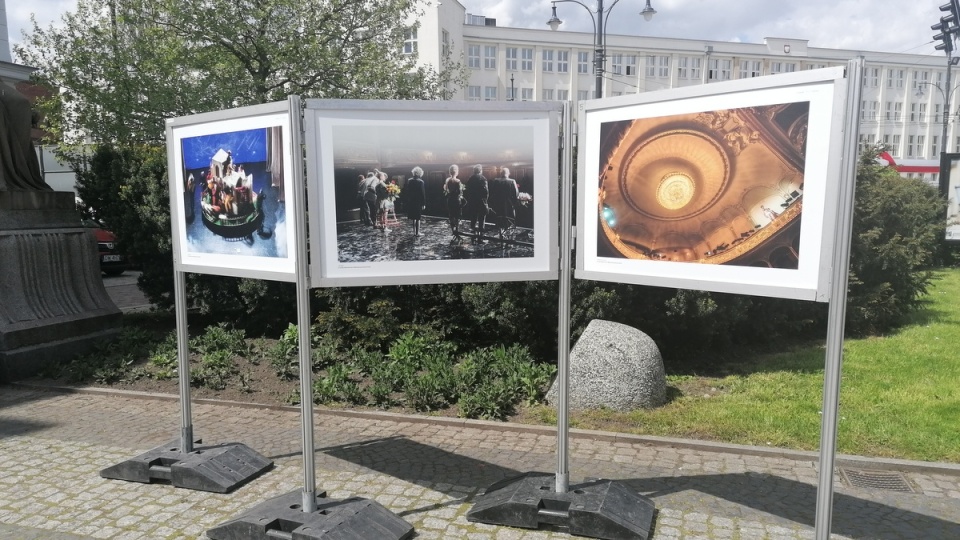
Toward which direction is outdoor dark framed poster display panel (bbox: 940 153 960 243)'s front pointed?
toward the camera

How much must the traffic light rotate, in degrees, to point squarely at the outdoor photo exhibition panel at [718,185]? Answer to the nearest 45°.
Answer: approximately 90° to its left

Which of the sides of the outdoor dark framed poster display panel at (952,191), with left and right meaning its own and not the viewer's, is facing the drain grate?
front

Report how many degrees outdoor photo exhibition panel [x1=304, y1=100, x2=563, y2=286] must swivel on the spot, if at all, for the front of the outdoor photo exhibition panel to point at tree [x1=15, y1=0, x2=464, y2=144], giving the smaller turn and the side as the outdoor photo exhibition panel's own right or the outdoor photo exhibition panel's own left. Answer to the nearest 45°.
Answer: approximately 135° to the outdoor photo exhibition panel's own right

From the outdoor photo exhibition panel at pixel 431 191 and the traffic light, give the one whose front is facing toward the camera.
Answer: the outdoor photo exhibition panel

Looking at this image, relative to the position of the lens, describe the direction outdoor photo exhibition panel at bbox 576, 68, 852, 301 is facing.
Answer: facing the viewer and to the left of the viewer

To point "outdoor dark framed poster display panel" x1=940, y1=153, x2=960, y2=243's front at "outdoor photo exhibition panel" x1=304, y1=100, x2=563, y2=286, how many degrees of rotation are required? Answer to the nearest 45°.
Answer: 0° — it already faces it

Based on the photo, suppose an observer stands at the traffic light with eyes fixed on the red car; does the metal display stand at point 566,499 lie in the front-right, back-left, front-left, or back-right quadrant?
front-left

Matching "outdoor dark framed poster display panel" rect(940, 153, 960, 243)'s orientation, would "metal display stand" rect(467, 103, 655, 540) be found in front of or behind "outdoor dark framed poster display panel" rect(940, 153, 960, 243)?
in front

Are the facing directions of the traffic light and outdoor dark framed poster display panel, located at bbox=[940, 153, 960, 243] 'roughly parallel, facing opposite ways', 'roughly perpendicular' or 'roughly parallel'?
roughly perpendicular

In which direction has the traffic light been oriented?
to the viewer's left

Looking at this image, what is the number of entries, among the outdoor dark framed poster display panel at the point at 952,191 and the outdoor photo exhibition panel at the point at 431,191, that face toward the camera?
2

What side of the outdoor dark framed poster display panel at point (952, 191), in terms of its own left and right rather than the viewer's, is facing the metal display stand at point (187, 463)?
front

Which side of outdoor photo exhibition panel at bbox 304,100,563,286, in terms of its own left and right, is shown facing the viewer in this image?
front
